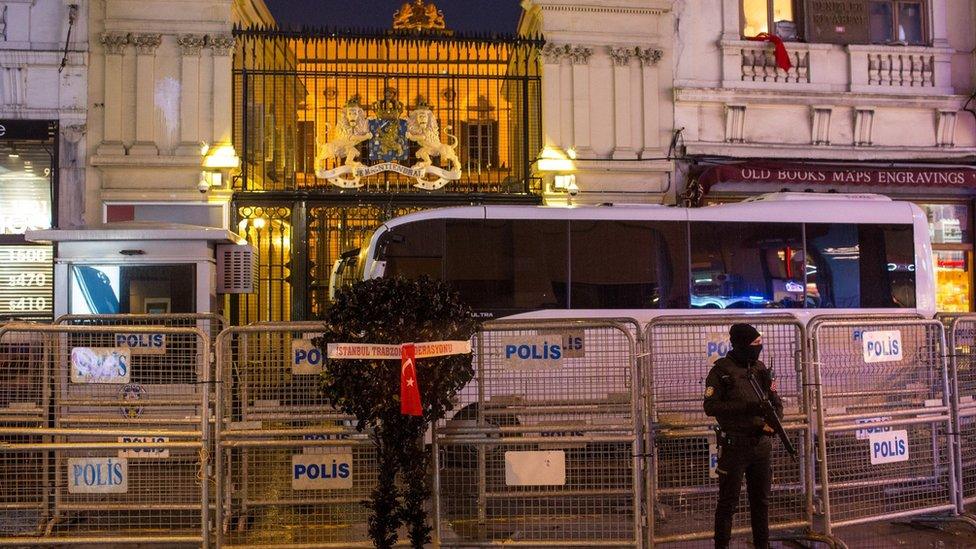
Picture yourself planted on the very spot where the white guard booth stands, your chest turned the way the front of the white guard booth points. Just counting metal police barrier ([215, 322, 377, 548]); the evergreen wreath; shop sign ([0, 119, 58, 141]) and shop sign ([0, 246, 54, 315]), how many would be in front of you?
2

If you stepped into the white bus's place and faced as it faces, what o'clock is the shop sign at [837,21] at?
The shop sign is roughly at 4 o'clock from the white bus.

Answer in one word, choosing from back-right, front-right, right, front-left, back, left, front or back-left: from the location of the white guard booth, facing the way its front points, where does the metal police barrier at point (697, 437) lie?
front-left

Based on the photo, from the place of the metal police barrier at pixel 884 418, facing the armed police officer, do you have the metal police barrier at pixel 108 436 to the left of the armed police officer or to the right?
right

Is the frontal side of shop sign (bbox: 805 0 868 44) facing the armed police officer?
yes

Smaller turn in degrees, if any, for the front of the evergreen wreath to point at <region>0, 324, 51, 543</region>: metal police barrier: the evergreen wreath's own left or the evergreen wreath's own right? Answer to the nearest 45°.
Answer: approximately 135° to the evergreen wreath's own right

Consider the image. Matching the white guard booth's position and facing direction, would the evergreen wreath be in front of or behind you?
in front

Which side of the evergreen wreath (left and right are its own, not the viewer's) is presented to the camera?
front

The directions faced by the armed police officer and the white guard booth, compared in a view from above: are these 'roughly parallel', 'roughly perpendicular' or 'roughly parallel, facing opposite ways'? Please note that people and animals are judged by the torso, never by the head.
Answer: roughly parallel

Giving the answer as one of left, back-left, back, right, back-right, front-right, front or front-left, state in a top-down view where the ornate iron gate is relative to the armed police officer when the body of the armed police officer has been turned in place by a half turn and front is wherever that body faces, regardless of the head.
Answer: front

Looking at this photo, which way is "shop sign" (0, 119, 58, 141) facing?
toward the camera

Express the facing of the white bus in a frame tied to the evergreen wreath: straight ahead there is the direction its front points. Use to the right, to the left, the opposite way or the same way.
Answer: to the right

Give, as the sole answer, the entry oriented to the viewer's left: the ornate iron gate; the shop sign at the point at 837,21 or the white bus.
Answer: the white bus

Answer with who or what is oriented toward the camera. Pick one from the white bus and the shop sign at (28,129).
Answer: the shop sign

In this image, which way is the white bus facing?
to the viewer's left

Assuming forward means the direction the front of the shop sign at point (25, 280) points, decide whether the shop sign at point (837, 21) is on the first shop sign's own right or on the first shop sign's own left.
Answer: on the first shop sign's own left
